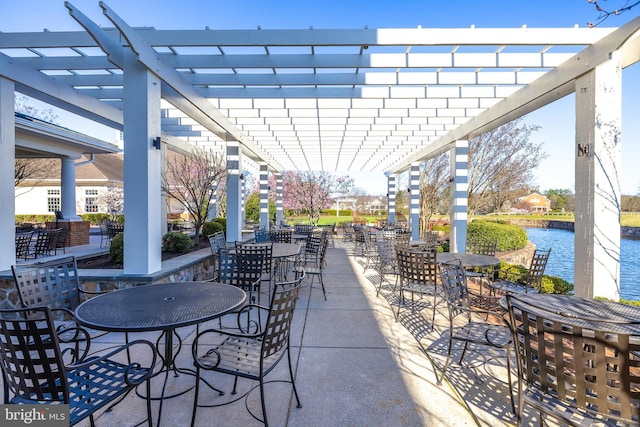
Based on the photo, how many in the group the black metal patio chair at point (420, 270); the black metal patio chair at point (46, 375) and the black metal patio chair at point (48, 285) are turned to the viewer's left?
0

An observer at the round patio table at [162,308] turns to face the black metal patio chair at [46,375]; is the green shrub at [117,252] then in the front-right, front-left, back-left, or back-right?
back-right

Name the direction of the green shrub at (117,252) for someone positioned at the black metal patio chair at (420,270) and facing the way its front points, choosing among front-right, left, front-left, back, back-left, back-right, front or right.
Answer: back-left

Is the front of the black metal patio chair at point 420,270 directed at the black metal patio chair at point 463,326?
no

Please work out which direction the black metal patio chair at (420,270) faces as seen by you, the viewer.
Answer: facing away from the viewer and to the right of the viewer

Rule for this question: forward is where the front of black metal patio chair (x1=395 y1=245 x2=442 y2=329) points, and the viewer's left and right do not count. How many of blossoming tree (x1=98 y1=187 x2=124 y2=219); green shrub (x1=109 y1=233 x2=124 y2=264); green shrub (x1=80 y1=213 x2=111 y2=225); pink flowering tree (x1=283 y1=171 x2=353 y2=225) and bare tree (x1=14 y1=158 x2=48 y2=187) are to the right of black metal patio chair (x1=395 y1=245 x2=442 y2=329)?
0

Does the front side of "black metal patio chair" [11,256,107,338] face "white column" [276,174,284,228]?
no

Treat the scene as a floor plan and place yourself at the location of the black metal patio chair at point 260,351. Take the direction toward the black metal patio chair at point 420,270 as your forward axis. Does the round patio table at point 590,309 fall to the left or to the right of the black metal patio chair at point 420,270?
right

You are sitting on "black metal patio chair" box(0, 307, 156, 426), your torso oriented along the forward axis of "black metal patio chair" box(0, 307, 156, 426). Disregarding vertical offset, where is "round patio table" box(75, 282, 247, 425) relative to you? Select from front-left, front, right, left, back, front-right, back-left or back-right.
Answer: front

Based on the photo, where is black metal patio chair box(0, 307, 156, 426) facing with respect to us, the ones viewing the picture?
facing away from the viewer and to the right of the viewer

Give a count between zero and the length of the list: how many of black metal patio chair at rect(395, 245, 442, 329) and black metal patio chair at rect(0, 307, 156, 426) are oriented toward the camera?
0

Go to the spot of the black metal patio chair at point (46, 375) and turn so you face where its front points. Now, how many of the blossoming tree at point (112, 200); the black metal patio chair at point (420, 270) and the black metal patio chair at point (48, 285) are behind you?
0
